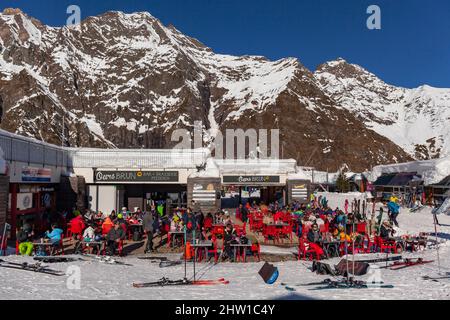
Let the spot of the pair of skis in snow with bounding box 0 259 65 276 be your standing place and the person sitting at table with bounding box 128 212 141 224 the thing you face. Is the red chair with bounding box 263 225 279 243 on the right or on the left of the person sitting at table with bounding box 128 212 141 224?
right

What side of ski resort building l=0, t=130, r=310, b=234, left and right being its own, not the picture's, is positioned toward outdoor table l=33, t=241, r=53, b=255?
front

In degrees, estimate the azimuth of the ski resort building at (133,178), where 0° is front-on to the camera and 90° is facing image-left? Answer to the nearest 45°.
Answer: approximately 0°

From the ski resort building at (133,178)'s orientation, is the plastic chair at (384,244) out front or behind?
out front
